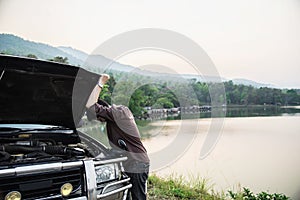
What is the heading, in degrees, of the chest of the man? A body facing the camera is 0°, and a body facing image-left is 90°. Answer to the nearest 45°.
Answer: approximately 90°
